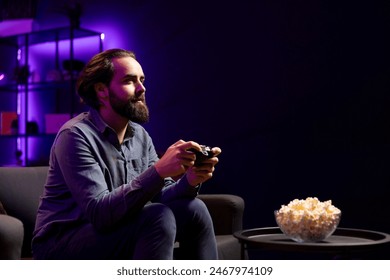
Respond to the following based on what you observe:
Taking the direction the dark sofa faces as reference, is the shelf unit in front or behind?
behind

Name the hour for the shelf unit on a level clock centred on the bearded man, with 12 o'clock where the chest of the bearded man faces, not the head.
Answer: The shelf unit is roughly at 7 o'clock from the bearded man.

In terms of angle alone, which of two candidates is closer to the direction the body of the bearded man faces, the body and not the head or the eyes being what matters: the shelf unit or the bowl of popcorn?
the bowl of popcorn

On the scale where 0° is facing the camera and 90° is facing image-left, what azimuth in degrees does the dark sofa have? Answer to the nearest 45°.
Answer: approximately 315°
